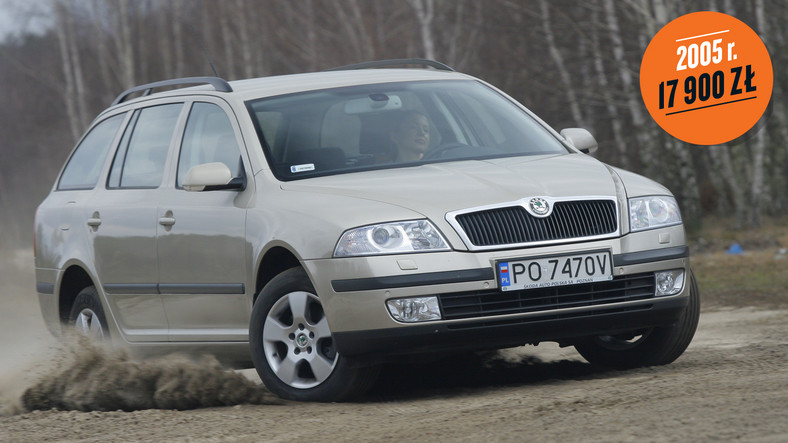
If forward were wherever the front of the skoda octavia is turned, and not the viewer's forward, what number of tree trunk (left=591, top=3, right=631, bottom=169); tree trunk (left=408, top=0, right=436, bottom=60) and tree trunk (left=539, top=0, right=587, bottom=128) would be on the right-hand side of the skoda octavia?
0

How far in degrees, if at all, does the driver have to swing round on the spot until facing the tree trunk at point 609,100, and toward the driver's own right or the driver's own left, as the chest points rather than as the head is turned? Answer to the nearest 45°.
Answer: approximately 135° to the driver's own left

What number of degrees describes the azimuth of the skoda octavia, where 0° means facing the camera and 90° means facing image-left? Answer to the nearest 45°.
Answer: approximately 315°

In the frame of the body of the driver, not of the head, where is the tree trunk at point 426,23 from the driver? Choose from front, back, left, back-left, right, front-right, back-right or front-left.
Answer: back-left

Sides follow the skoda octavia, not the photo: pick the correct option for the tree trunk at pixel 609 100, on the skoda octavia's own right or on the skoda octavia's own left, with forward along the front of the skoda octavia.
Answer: on the skoda octavia's own left

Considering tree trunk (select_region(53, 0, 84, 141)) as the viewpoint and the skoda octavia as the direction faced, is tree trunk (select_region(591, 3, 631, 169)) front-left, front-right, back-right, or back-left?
front-left

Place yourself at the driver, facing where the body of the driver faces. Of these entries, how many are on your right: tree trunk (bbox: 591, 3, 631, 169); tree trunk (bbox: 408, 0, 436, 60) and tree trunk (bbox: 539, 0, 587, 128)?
0

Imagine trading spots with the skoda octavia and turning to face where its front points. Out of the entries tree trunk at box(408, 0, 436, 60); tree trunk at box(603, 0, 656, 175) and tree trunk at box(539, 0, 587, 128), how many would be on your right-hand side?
0

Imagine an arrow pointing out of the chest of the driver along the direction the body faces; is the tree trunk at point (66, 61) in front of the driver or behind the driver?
behind

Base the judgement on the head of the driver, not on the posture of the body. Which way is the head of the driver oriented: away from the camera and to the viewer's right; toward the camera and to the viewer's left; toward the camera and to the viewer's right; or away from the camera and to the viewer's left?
toward the camera and to the viewer's right
